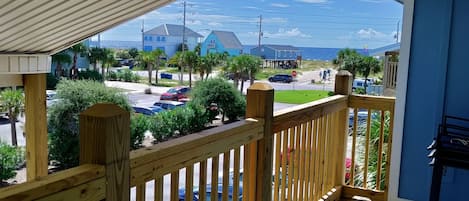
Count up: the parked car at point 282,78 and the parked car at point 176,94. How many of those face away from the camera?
0

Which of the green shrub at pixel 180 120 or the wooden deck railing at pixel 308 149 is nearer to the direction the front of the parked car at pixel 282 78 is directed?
the green shrub

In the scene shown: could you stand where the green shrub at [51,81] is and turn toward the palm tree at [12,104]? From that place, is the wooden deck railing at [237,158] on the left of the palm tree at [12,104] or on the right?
left

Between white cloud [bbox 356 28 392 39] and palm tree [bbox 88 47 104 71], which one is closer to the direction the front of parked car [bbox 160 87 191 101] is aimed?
the palm tree

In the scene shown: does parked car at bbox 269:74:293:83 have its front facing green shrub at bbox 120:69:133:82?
yes

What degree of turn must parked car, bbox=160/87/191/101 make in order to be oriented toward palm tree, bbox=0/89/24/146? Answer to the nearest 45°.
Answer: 0° — it already faces it

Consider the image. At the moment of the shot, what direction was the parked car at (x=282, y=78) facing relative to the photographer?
facing to the left of the viewer

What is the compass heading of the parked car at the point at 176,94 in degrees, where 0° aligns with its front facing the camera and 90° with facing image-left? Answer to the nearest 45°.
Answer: approximately 45°
